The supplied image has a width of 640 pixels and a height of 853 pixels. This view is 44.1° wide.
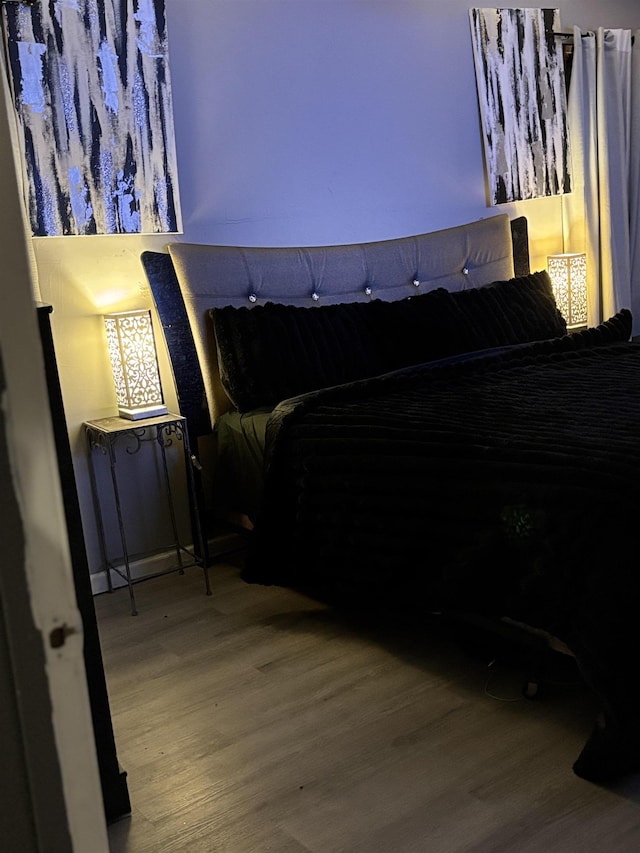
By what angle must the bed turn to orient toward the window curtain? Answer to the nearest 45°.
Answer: approximately 90° to its left

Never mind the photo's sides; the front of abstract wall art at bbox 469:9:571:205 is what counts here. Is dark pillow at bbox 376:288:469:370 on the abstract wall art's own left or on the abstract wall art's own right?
on the abstract wall art's own right

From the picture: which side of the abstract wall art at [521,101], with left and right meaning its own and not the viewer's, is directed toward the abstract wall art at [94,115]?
right

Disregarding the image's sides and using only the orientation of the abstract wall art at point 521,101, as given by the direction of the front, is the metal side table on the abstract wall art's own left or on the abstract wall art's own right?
on the abstract wall art's own right

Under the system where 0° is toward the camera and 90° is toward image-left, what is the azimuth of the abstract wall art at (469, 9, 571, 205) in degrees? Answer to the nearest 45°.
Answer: approximately 315°

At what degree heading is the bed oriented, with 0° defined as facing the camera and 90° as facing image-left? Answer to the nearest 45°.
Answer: approximately 315°

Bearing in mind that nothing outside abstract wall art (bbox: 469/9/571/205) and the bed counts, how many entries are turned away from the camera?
0

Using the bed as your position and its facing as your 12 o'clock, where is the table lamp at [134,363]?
The table lamp is roughly at 5 o'clock from the bed.

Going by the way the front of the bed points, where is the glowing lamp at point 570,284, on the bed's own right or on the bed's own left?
on the bed's own left

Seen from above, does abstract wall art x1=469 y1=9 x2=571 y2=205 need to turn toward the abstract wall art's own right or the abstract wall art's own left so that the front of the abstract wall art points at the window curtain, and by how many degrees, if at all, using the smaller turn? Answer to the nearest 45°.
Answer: approximately 90° to the abstract wall art's own left
